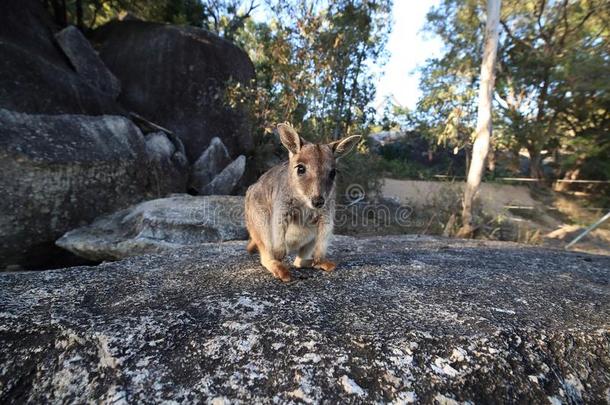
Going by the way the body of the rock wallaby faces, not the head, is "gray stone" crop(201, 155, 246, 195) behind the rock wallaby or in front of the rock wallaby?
behind

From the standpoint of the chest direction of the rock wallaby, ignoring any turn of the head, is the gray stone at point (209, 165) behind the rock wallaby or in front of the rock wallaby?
behind

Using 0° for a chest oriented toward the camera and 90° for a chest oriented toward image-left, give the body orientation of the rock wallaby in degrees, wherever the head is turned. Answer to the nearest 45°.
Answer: approximately 315°

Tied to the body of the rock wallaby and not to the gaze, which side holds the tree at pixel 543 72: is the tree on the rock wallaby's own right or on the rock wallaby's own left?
on the rock wallaby's own left

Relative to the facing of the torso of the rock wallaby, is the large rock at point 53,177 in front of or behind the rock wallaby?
behind

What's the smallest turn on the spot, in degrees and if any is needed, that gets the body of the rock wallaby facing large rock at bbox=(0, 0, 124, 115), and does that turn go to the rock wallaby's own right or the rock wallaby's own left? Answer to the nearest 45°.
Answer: approximately 180°

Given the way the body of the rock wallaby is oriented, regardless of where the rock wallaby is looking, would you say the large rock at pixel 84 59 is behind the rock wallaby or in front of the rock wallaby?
behind
